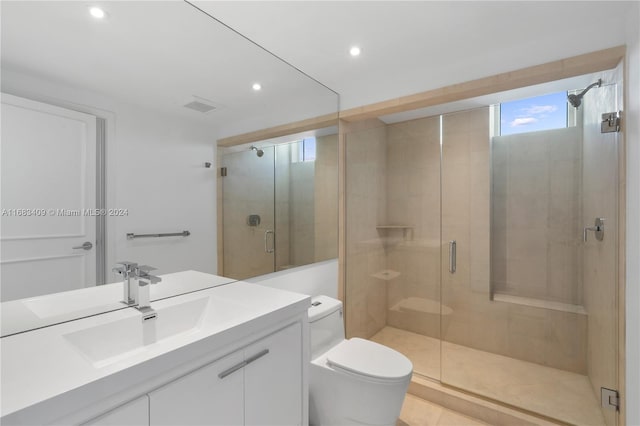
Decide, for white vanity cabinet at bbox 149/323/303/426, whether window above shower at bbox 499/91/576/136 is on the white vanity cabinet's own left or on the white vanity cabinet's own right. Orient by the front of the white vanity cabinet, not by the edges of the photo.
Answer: on the white vanity cabinet's own left

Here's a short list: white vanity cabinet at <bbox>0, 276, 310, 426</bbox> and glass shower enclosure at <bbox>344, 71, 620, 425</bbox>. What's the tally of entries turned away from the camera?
0

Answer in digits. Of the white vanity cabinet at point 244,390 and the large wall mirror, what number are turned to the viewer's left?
0

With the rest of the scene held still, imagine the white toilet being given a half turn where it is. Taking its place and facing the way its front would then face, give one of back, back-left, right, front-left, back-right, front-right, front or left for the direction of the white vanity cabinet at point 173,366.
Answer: left

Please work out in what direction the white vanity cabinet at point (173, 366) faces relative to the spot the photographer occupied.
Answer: facing the viewer and to the right of the viewer
